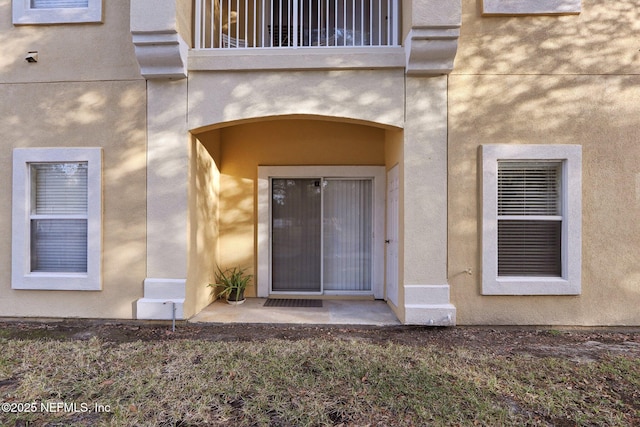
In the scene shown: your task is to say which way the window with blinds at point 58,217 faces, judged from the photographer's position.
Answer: facing the viewer

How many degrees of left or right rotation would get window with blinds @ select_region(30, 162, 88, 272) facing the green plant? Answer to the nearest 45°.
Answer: approximately 90° to its left

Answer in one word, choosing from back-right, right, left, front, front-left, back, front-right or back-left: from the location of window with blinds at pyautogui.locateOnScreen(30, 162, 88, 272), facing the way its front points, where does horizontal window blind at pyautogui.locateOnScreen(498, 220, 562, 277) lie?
front-left

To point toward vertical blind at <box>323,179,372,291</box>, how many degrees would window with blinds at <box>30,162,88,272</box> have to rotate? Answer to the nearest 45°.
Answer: approximately 90° to its left

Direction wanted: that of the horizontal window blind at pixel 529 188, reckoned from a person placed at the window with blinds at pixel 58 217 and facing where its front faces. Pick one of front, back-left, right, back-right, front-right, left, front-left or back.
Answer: front-left

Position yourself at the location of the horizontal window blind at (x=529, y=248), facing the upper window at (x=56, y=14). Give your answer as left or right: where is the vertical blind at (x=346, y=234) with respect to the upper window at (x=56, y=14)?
right

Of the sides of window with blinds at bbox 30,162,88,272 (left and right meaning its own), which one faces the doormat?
left
